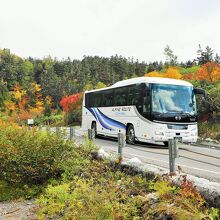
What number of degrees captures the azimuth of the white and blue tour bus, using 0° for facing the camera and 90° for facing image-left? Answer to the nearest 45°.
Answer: approximately 315°

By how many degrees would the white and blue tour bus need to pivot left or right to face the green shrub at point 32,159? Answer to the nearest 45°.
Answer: approximately 90° to its right

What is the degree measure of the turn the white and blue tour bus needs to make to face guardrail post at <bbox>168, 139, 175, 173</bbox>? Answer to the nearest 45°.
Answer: approximately 45° to its right

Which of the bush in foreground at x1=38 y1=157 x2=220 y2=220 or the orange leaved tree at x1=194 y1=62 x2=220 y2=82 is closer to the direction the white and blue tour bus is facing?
the bush in foreground

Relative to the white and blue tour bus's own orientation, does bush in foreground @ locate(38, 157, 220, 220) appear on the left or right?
on its right

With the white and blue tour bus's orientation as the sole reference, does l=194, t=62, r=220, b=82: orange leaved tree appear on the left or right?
on its left
